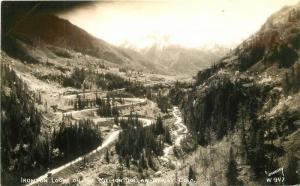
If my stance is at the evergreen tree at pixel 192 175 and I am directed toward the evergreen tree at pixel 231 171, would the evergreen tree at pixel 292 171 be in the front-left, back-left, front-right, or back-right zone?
front-right
